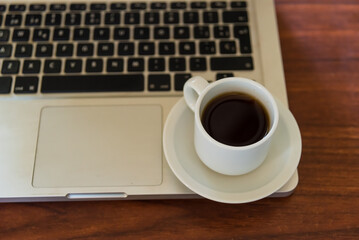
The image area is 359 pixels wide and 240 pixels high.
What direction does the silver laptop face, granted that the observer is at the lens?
facing the viewer
